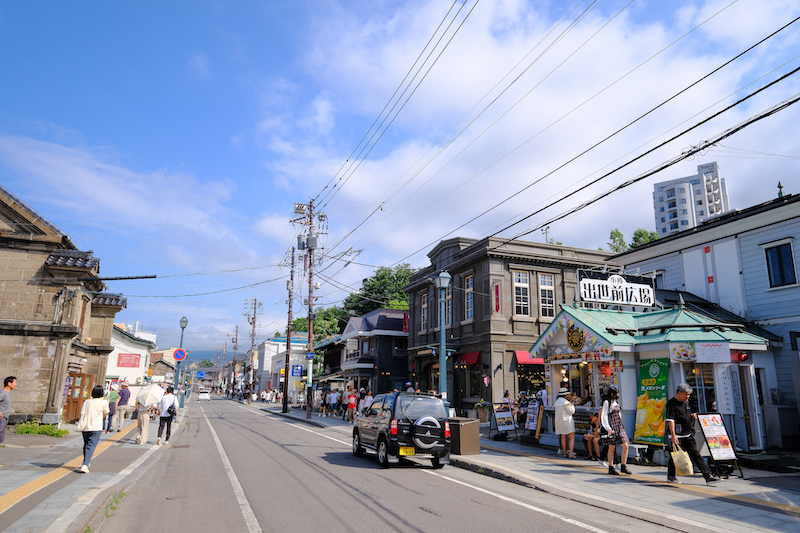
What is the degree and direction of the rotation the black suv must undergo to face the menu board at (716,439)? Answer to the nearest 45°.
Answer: approximately 135° to its right

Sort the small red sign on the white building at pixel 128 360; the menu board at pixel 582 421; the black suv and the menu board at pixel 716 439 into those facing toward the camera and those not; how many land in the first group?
3

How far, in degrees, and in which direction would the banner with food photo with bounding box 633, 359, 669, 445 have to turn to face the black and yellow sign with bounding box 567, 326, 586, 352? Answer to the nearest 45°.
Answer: approximately 135° to its right

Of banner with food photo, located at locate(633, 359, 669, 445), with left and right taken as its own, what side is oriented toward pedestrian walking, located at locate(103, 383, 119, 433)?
right

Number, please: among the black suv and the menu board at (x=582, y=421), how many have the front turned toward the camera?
1

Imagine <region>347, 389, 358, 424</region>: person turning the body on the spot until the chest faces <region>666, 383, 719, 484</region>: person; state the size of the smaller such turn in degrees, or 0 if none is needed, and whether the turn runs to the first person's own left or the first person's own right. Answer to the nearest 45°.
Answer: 0° — they already face them

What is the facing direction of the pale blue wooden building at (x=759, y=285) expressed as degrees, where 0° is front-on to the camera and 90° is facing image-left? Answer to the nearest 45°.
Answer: approximately 45°

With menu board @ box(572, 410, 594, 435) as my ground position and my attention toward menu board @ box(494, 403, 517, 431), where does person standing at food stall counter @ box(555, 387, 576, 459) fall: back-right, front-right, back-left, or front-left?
back-left

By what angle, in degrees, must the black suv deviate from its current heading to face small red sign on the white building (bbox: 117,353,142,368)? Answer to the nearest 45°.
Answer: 0° — it already faces it
